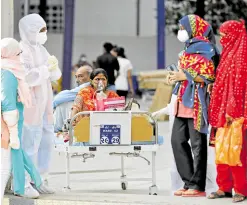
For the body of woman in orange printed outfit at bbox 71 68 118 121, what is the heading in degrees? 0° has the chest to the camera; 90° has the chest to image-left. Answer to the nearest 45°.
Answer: approximately 315°

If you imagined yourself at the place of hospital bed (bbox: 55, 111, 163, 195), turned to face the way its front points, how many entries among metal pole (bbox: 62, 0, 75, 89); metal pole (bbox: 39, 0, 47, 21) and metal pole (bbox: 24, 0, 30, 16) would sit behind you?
3

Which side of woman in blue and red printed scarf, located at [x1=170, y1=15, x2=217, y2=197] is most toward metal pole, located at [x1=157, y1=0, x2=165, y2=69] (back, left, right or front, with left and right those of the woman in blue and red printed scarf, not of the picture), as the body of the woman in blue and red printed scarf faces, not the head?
right

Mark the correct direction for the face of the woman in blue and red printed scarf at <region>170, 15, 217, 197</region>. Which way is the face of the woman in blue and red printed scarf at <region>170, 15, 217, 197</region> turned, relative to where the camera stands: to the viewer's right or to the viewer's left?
to the viewer's left

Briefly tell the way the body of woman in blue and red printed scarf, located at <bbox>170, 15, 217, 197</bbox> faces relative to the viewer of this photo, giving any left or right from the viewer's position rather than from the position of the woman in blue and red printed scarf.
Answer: facing to the left of the viewer

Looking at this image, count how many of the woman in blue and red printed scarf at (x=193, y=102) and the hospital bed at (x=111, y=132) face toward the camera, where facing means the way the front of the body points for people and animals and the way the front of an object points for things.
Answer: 1

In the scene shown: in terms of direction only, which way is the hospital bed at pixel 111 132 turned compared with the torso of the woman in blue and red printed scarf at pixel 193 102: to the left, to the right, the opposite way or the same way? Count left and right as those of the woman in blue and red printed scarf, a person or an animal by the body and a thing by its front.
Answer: to the left

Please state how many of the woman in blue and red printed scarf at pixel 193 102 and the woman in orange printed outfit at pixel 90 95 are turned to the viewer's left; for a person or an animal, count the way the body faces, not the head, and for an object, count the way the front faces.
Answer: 1

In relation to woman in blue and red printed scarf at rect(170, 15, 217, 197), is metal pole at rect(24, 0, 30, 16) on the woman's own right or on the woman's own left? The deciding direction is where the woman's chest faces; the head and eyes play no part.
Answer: on the woman's own right
